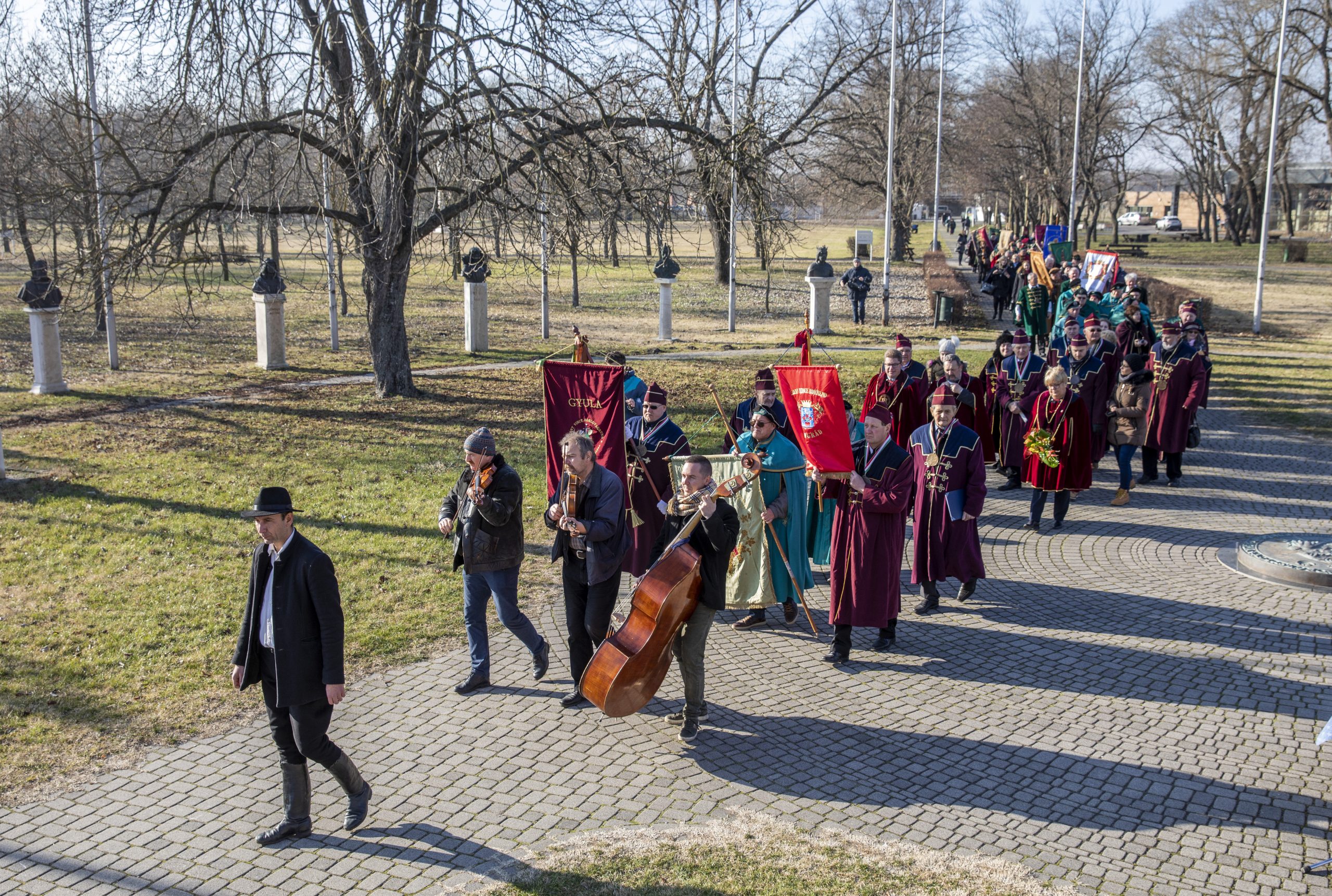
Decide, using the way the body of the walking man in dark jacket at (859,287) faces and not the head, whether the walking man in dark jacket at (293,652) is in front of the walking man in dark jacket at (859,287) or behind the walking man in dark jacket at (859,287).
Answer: in front

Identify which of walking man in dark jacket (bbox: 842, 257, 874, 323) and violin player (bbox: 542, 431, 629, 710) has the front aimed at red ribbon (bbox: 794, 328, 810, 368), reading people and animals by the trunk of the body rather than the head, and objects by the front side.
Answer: the walking man in dark jacket

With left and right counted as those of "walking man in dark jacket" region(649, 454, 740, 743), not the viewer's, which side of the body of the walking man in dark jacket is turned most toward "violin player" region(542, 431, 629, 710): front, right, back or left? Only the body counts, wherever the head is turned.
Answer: right

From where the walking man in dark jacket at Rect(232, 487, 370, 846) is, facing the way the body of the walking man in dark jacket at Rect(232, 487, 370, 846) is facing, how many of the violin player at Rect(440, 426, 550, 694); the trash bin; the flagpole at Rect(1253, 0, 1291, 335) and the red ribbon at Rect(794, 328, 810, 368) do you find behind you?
4

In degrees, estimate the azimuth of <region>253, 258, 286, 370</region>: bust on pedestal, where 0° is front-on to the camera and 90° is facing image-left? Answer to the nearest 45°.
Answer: approximately 315°

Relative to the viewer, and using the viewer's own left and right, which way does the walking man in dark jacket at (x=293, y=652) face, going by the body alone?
facing the viewer and to the left of the viewer

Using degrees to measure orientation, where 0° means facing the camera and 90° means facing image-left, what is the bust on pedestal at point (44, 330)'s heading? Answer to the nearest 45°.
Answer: approximately 315°

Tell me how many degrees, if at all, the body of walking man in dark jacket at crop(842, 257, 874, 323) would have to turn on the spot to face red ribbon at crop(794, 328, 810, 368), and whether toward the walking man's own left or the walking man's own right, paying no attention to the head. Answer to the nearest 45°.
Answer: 0° — they already face it

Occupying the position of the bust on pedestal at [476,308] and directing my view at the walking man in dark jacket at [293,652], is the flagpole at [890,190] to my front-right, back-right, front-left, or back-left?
back-left

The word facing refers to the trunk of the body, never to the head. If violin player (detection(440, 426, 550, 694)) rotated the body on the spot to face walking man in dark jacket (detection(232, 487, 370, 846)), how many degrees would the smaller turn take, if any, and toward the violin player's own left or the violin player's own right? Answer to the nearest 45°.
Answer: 0° — they already face them

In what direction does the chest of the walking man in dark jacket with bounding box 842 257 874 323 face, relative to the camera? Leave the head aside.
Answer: toward the camera

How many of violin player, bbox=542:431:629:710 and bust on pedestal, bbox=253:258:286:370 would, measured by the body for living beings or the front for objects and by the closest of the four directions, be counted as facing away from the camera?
0
